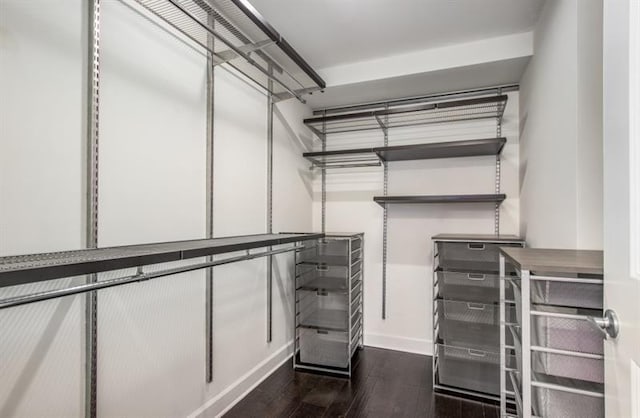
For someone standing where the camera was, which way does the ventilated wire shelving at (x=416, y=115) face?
facing the viewer

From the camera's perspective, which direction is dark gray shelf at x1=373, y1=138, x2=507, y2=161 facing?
toward the camera

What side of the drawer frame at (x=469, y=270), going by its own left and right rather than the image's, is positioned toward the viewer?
front

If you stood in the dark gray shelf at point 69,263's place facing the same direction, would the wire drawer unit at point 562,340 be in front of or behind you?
in front

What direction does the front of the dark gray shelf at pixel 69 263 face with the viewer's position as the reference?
facing the viewer and to the right of the viewer

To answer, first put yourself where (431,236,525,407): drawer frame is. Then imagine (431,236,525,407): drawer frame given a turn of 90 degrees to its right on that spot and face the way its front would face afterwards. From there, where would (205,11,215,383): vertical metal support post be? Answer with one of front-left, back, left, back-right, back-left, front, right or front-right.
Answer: front-left

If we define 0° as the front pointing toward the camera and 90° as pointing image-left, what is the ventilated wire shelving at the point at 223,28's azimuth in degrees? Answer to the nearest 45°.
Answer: approximately 315°

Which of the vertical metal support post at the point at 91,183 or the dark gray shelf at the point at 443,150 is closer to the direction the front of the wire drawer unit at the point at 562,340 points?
the vertical metal support post

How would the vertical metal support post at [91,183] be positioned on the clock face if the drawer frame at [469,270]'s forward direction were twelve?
The vertical metal support post is roughly at 1 o'clock from the drawer frame.

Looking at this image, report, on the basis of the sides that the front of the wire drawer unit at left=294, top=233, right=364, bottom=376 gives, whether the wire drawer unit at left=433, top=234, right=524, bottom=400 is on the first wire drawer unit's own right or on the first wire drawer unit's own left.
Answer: on the first wire drawer unit's own left
